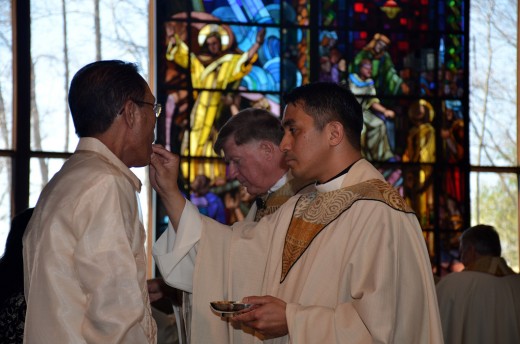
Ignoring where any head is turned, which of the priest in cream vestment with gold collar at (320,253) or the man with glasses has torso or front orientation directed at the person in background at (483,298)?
the man with glasses

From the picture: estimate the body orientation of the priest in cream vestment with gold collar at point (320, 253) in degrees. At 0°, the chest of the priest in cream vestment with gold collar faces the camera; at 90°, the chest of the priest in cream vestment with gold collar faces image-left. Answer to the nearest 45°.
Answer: approximately 45°

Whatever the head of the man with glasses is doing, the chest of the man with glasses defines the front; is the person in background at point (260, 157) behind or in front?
in front

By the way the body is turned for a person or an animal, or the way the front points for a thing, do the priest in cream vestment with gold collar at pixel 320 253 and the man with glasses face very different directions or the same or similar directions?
very different directions

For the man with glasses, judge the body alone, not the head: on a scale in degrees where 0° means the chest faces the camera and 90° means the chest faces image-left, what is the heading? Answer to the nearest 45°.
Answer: approximately 225°

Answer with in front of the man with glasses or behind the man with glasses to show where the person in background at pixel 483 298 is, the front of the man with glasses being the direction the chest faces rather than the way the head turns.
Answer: in front

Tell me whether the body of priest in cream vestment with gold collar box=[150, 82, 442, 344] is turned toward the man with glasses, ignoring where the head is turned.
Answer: yes

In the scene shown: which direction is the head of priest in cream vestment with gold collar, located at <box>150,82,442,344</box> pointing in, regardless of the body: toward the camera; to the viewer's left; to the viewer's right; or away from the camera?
to the viewer's left

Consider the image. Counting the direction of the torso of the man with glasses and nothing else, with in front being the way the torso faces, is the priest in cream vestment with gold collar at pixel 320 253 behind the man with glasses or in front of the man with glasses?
in front
